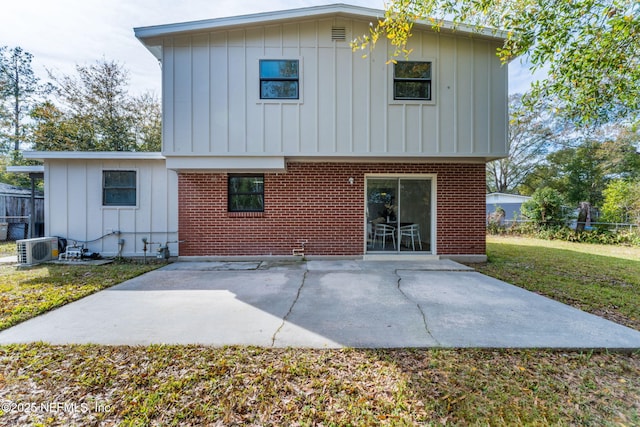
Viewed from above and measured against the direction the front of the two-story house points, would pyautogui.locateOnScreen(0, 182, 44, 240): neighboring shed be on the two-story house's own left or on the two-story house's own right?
on the two-story house's own left

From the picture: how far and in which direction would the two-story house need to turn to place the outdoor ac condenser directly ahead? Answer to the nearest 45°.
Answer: approximately 90° to its left

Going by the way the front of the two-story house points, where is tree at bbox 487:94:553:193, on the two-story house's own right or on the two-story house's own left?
on the two-story house's own right

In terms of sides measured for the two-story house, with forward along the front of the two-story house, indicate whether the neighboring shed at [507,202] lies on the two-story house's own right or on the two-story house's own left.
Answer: on the two-story house's own right

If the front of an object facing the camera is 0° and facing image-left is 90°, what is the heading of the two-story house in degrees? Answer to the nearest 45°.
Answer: approximately 180°
